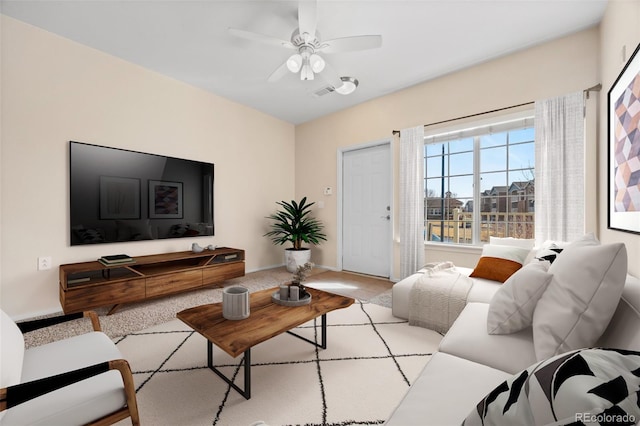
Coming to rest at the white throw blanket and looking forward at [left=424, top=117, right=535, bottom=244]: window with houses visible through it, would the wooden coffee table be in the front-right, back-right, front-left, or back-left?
back-left

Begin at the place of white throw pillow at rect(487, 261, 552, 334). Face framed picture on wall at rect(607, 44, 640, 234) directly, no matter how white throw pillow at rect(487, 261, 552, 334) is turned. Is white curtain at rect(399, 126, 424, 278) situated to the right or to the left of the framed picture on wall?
left

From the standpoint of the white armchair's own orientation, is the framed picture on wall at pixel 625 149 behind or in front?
in front

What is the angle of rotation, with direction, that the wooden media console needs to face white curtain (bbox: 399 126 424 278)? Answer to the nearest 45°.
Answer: approximately 45° to its left

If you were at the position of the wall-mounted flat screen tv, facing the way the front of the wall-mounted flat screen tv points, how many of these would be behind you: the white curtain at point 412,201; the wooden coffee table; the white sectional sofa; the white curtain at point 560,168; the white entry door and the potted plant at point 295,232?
0

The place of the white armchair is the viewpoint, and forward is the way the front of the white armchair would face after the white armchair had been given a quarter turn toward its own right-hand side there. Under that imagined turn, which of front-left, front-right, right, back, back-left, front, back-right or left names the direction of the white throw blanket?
left

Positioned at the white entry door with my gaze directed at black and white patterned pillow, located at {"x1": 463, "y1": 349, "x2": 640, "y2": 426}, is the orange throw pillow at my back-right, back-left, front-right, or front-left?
front-left

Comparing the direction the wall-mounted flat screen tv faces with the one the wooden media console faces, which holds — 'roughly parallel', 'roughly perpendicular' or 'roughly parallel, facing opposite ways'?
roughly parallel

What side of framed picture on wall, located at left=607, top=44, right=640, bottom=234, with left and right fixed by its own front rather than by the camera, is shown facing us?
left

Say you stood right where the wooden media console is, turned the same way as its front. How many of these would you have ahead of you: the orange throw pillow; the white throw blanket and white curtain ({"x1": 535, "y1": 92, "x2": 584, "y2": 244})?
3

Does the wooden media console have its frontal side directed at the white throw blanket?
yes

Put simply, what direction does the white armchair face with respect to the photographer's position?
facing to the right of the viewer

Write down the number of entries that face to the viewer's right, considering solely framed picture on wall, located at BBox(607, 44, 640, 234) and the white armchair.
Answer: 1

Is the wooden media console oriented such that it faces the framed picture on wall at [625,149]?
yes

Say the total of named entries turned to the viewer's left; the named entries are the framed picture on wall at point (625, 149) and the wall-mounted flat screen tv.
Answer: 1

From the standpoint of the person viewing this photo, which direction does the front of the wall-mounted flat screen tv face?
facing the viewer and to the right of the viewer

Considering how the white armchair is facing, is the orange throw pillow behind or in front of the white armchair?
in front

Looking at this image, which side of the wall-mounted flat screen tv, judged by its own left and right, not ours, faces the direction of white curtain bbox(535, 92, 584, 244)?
front

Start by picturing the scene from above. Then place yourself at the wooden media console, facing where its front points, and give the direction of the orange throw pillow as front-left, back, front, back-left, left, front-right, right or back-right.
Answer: front
